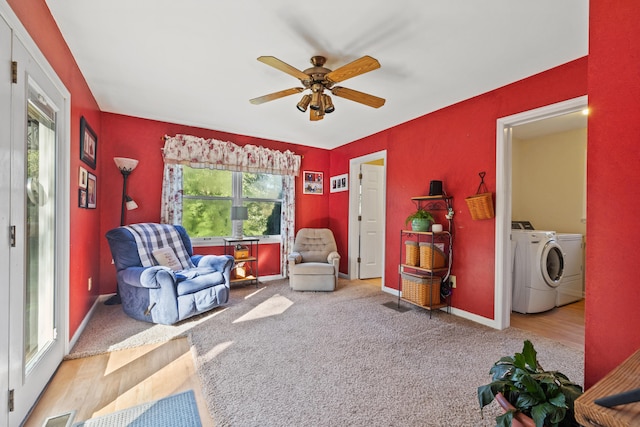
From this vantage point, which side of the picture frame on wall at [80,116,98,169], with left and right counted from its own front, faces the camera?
right

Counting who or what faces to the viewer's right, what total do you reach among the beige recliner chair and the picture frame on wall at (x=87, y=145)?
1

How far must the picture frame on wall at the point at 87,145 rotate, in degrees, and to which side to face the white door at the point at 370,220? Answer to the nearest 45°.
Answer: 0° — it already faces it

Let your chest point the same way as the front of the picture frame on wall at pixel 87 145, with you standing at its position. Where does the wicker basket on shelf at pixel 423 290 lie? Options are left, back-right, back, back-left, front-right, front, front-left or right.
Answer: front-right

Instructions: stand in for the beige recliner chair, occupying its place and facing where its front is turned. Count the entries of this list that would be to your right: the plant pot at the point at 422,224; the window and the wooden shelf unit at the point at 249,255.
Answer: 2

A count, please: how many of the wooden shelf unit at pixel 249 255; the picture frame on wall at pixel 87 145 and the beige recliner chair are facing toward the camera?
2

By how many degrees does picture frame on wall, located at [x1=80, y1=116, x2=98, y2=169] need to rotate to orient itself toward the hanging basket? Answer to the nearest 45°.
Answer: approximately 45° to its right

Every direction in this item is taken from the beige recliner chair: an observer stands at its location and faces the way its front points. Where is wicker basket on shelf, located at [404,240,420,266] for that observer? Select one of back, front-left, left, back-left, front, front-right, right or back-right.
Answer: front-left

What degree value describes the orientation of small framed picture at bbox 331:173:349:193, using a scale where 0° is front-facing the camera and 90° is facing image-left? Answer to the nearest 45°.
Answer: approximately 45°

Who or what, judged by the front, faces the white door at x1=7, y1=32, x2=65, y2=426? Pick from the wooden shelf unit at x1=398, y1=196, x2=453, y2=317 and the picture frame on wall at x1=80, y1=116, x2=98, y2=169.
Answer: the wooden shelf unit

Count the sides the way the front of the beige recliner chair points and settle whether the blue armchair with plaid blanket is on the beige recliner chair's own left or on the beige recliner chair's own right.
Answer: on the beige recliner chair's own right
